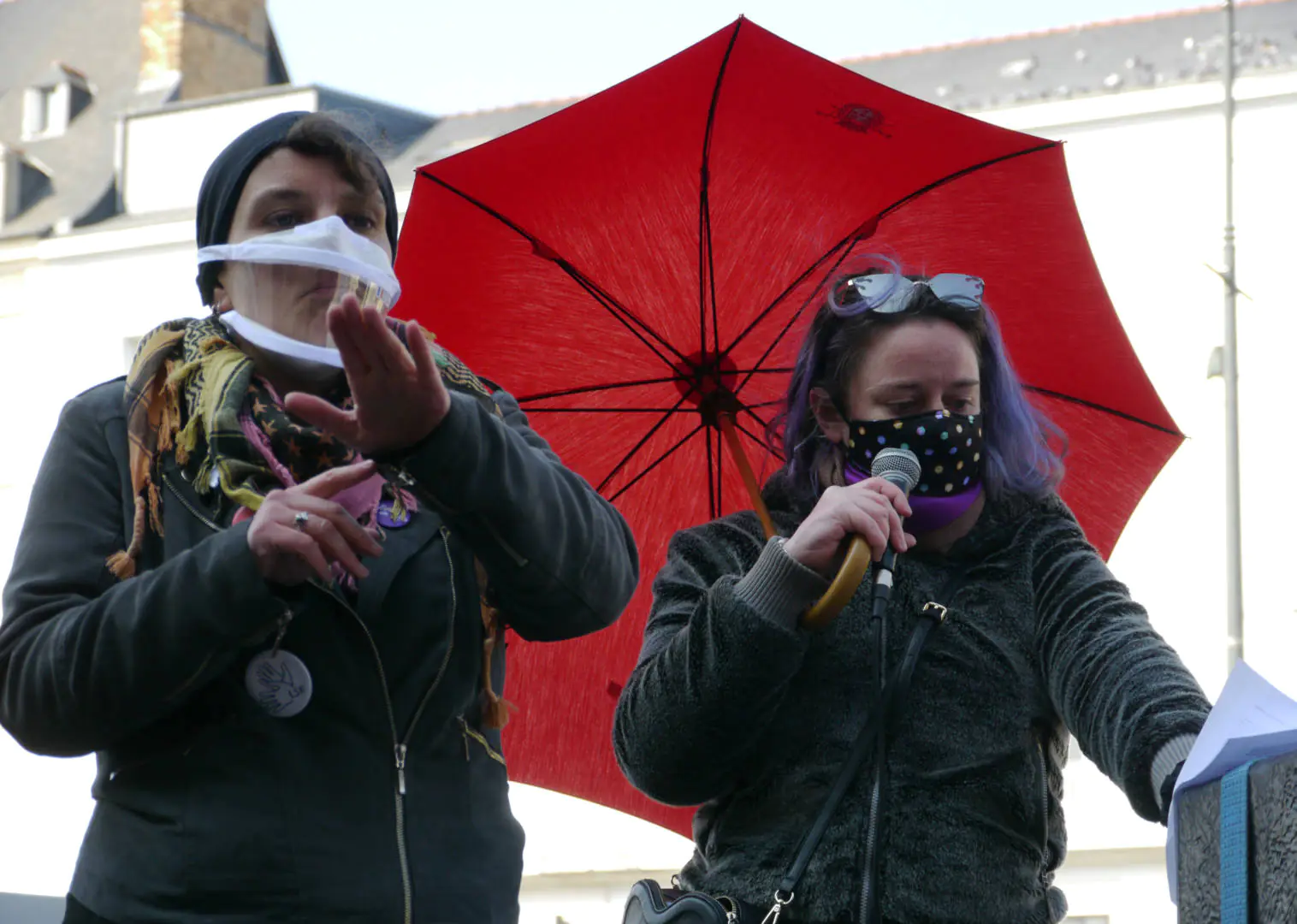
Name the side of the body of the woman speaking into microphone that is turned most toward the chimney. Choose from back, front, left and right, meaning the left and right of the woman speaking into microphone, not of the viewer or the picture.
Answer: back

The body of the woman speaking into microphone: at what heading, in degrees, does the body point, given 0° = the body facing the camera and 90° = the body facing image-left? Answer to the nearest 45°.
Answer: approximately 0°
